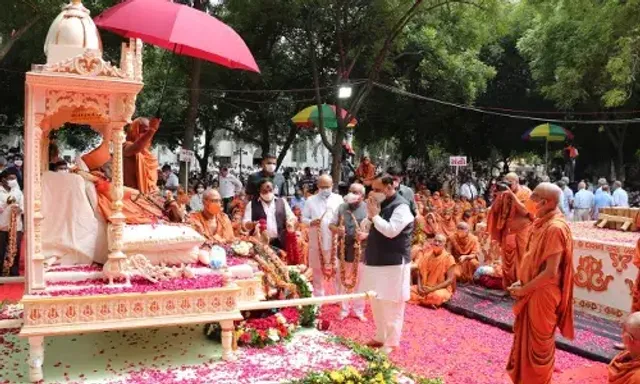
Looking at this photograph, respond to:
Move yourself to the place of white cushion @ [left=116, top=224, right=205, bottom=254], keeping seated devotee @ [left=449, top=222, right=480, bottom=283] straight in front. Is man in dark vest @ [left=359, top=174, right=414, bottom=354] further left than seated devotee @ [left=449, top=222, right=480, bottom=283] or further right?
right

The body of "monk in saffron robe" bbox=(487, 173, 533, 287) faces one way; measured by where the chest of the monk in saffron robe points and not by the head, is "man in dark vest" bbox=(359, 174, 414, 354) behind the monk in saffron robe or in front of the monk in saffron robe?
in front

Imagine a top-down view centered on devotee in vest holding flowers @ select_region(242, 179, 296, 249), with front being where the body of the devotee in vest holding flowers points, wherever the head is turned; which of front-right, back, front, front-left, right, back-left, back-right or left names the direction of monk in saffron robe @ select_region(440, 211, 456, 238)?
back-left

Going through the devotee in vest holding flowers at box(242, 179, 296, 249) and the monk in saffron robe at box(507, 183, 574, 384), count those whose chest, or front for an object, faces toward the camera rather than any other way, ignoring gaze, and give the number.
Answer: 1

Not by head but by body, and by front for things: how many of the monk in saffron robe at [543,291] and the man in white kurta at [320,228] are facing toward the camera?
1

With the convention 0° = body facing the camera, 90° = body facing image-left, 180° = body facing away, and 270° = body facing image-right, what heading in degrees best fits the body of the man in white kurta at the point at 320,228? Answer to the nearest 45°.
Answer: approximately 0°

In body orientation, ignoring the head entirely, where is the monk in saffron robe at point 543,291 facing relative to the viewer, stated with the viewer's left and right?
facing to the left of the viewer

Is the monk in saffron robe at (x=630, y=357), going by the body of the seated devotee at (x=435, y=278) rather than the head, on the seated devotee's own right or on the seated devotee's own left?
on the seated devotee's own left

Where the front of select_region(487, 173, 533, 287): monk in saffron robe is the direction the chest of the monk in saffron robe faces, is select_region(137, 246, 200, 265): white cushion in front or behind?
in front

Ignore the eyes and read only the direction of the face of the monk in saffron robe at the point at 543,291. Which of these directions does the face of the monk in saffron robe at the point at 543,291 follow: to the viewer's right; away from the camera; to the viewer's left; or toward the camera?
to the viewer's left

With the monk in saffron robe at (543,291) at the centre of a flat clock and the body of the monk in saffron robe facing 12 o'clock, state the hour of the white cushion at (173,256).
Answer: The white cushion is roughly at 12 o'clock from the monk in saffron robe.
